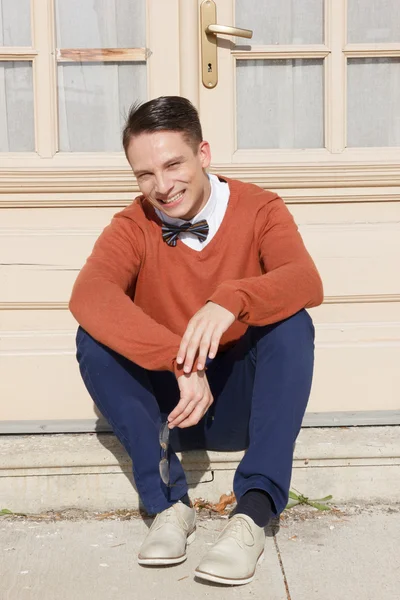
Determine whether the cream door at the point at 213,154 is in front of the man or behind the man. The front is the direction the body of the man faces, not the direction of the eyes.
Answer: behind

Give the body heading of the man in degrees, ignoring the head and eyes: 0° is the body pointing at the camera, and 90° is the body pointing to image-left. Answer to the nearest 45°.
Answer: approximately 0°
